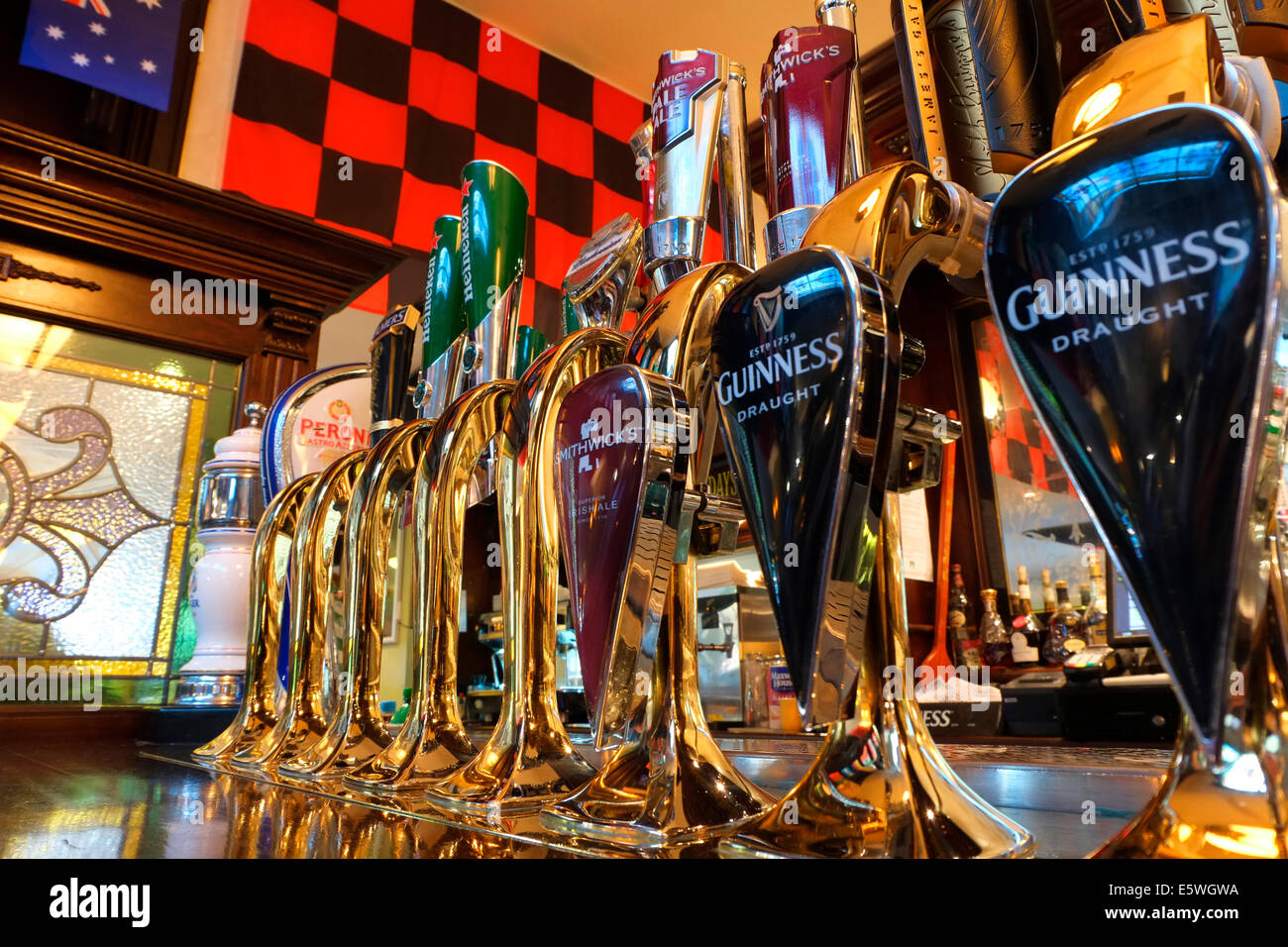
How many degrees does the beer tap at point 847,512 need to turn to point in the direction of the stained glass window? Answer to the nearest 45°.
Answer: approximately 90° to its right

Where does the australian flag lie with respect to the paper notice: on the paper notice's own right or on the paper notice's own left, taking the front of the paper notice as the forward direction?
on the paper notice's own right

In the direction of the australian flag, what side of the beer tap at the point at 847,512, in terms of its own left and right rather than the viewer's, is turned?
right
